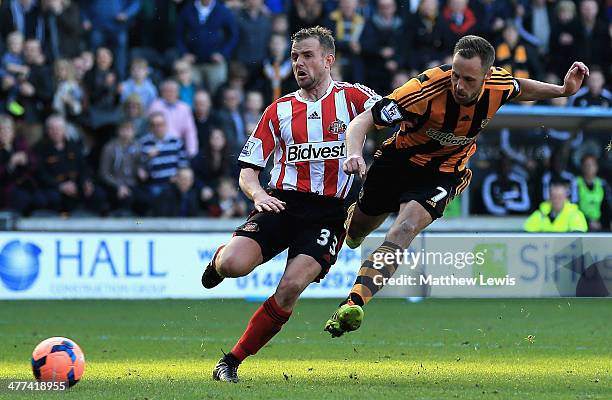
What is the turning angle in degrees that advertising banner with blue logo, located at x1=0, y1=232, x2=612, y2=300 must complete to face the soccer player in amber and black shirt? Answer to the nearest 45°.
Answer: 0° — it already faces them

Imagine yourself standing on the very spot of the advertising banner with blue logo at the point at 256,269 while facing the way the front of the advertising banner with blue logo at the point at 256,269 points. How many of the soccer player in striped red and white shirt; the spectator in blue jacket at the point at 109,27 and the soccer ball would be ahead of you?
2

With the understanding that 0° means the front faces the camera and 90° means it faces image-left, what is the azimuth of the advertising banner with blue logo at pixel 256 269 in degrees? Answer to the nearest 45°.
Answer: approximately 0°
